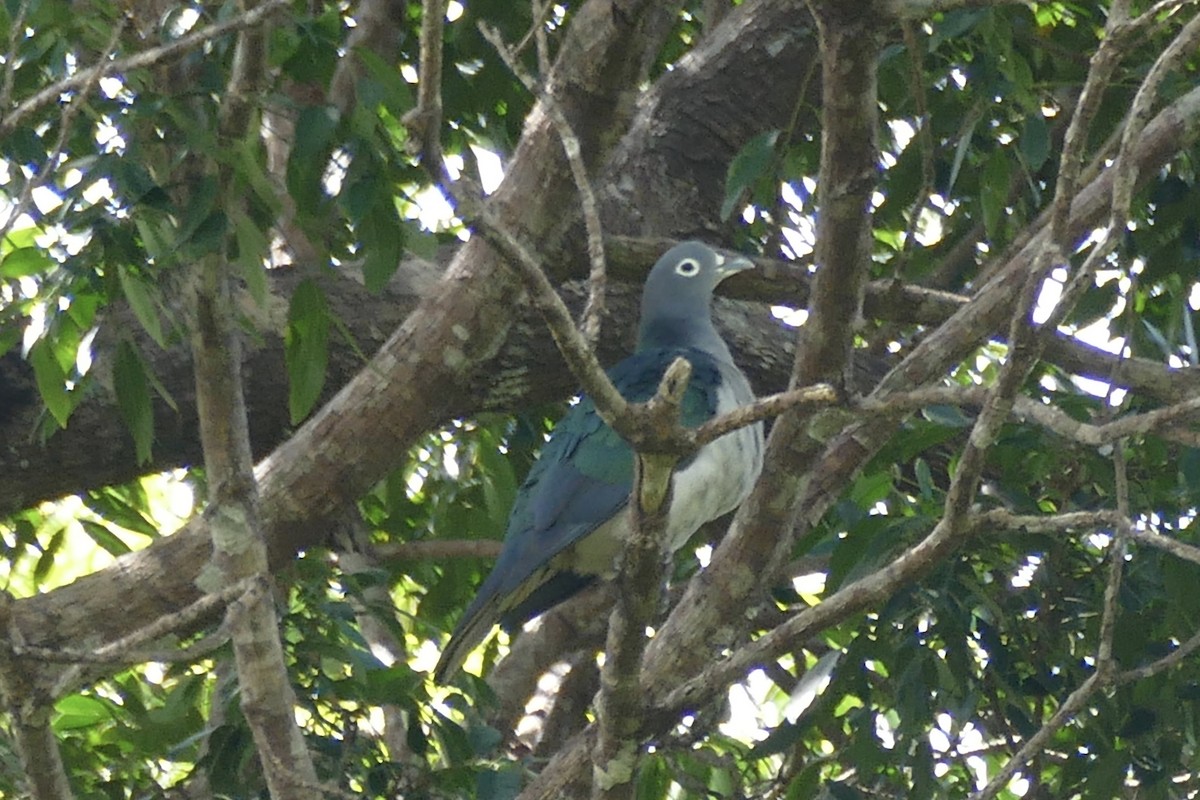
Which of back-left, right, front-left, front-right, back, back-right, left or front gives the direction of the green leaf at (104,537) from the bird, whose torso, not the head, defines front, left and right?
back

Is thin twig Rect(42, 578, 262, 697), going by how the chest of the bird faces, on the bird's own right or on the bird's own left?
on the bird's own right

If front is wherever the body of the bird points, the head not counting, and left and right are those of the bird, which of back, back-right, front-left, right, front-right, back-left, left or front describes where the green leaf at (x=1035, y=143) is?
front-right

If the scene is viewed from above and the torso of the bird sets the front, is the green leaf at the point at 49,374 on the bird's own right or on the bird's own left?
on the bird's own right

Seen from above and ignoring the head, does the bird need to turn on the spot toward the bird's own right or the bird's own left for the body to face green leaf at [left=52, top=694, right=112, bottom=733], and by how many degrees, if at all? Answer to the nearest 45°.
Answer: approximately 180°

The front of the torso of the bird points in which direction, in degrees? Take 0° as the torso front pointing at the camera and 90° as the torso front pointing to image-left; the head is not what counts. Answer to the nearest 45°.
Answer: approximately 270°
